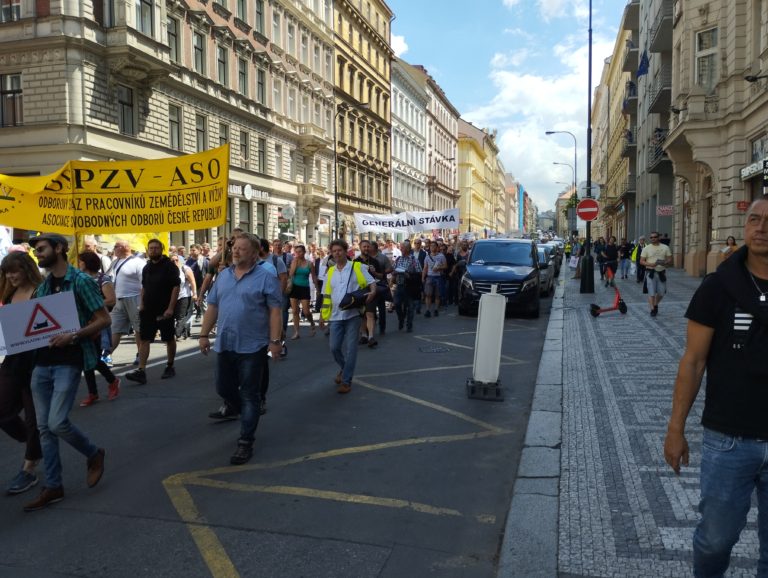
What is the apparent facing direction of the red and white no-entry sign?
toward the camera

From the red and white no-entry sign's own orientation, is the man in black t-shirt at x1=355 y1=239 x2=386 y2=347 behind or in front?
in front

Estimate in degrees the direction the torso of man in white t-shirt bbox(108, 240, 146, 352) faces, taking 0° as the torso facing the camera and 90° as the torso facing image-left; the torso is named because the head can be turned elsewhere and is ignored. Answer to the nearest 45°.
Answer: approximately 45°

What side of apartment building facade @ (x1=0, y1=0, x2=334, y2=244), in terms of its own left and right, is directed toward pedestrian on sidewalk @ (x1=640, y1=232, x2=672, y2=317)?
front

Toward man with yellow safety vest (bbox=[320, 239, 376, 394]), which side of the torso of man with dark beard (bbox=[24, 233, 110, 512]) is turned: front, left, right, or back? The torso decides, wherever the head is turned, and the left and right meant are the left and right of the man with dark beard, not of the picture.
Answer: back

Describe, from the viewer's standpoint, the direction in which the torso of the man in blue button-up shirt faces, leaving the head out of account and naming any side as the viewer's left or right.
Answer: facing the viewer and to the left of the viewer

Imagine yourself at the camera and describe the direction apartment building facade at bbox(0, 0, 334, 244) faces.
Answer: facing the viewer and to the right of the viewer

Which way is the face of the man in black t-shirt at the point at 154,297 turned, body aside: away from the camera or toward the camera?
toward the camera

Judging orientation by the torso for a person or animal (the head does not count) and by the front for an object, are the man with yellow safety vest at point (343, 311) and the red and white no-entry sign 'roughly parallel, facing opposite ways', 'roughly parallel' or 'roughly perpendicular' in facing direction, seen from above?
roughly parallel

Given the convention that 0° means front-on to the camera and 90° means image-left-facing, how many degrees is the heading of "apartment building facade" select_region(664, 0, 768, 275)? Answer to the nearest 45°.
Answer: approximately 45°

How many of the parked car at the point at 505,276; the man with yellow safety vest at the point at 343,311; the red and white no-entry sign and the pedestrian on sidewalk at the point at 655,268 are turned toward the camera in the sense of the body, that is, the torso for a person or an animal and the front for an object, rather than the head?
4

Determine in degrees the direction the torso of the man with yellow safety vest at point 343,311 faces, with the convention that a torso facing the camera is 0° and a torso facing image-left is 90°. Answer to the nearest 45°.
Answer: approximately 0°

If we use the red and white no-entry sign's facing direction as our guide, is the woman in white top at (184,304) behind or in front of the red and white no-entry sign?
in front

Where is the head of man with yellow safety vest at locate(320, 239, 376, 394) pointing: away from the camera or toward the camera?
toward the camera

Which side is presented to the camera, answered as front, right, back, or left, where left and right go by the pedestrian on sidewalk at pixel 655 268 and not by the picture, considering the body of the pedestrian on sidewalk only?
front

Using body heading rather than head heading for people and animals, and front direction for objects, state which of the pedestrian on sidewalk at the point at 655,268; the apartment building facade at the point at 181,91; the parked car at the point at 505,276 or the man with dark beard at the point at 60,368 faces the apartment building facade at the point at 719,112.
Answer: the apartment building facade at the point at 181,91

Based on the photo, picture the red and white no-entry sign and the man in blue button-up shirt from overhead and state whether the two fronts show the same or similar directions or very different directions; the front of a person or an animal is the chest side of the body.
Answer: same or similar directions
